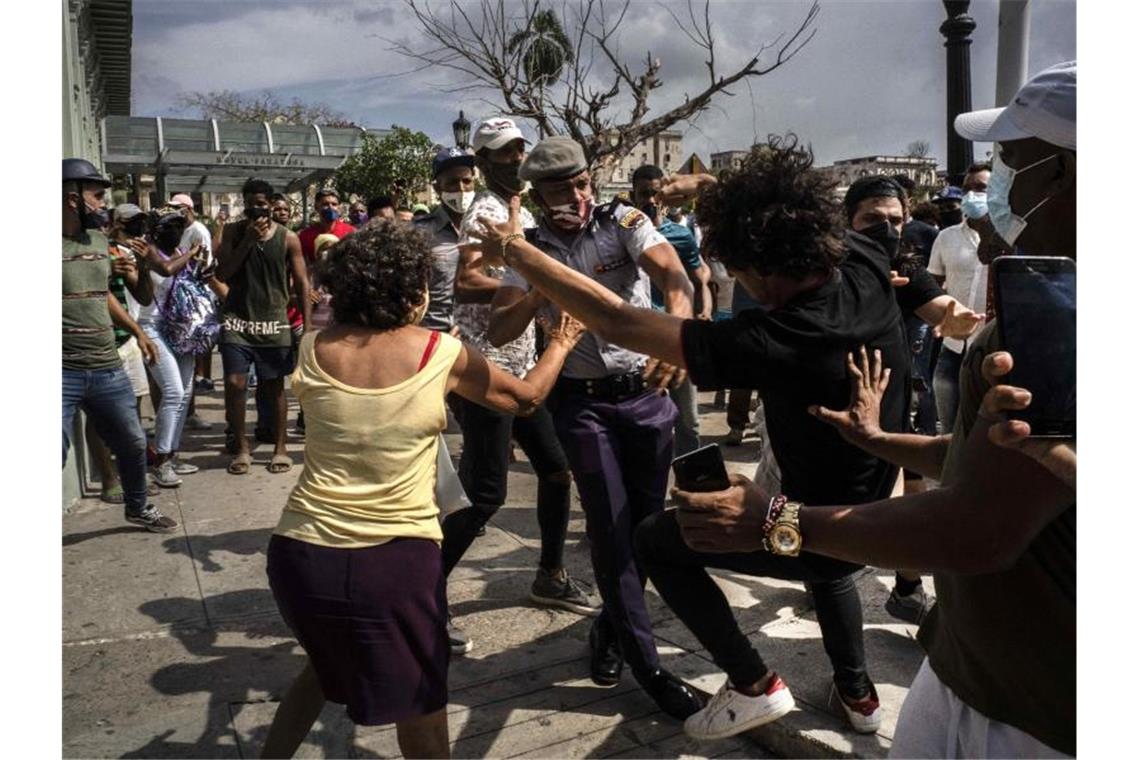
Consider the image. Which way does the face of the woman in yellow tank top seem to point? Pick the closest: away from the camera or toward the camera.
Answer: away from the camera

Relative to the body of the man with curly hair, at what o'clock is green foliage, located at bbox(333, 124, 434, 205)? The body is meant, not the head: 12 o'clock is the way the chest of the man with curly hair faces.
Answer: The green foliage is roughly at 1 o'clock from the man with curly hair.

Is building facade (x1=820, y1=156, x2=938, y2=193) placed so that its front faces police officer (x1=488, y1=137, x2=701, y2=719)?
yes

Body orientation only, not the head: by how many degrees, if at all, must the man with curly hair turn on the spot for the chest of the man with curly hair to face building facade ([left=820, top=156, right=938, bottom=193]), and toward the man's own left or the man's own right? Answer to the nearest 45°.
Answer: approximately 45° to the man's own right

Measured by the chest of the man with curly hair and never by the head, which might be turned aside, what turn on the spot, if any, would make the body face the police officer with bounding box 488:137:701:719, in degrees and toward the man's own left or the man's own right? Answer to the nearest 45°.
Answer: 0° — they already face them

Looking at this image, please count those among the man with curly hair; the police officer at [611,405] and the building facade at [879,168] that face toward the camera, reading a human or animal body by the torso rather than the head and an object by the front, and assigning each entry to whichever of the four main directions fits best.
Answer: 2

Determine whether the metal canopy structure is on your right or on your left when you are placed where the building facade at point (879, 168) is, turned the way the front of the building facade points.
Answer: on your right

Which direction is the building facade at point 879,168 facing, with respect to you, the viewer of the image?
facing the viewer

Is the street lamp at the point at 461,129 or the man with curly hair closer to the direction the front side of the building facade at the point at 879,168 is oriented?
the man with curly hair

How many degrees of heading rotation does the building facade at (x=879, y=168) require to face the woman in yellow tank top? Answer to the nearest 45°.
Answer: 0° — it already faces them

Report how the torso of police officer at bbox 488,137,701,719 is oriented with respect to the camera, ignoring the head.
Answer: toward the camera

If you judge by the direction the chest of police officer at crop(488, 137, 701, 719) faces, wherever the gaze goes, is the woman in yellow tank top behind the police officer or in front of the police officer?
in front

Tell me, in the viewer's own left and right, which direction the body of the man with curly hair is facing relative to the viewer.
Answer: facing away from the viewer and to the left of the viewer
